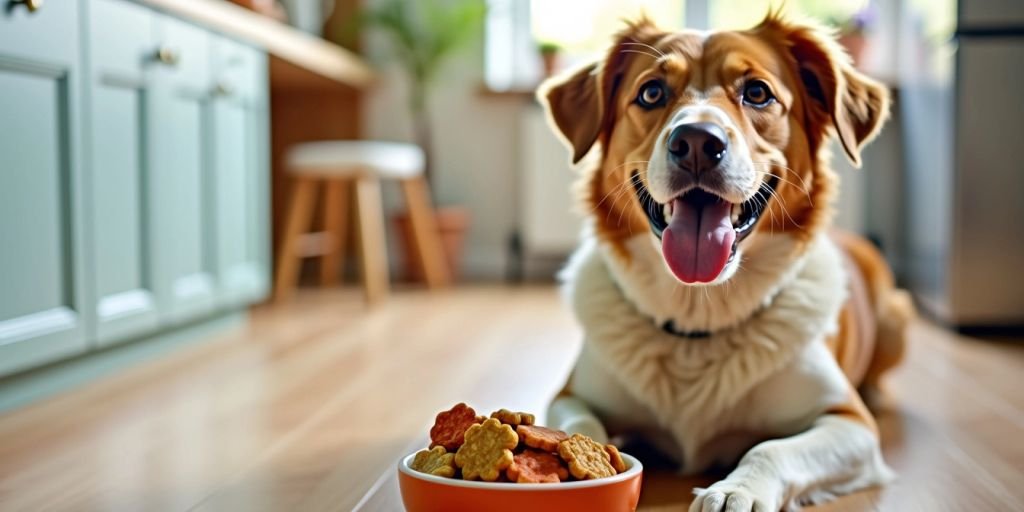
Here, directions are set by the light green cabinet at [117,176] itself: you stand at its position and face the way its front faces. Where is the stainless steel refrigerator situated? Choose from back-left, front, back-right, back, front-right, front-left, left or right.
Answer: front-left

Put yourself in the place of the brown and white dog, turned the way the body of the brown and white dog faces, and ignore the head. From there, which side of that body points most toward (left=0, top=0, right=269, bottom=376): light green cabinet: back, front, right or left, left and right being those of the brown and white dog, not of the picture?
right

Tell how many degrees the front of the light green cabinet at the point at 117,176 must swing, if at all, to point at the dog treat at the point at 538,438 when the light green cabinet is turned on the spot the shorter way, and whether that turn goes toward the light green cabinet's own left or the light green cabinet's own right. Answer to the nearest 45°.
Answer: approximately 45° to the light green cabinet's own right

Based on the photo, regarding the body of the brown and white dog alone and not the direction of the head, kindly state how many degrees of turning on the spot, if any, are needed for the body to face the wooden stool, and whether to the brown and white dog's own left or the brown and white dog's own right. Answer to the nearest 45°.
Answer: approximately 135° to the brown and white dog's own right

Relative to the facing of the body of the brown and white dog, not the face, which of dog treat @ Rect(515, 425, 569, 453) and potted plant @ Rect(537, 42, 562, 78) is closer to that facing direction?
the dog treat

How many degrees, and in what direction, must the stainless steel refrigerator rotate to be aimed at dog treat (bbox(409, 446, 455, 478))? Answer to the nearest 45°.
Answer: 0° — it already faces it

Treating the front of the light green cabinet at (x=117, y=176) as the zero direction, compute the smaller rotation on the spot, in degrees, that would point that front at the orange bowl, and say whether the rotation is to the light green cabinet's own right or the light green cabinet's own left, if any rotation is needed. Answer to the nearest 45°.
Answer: approximately 45° to the light green cabinet's own right

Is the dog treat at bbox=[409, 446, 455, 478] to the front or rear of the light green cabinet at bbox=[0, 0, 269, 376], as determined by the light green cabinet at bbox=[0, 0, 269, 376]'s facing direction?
to the front

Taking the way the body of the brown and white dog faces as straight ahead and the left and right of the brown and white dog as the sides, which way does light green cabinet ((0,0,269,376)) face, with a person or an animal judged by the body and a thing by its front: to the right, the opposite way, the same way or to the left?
to the left
